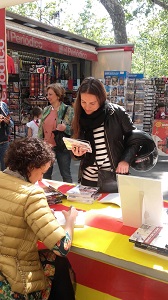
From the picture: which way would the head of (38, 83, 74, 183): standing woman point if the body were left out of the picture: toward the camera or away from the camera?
toward the camera

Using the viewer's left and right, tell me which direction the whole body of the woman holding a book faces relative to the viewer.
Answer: facing the viewer and to the left of the viewer

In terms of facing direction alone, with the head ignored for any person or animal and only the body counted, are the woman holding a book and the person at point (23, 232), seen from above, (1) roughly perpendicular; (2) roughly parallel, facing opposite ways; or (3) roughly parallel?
roughly parallel, facing opposite ways

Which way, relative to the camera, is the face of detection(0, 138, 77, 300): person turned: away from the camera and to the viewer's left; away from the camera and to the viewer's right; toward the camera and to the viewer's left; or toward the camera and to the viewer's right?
away from the camera and to the viewer's right

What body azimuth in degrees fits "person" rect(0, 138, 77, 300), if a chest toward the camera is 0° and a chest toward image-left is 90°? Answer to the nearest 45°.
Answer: approximately 225°

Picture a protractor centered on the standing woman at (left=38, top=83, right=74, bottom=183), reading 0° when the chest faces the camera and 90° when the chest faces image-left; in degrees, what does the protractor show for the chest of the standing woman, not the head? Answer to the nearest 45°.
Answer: approximately 45°

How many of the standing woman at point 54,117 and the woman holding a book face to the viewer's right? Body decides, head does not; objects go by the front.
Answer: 0

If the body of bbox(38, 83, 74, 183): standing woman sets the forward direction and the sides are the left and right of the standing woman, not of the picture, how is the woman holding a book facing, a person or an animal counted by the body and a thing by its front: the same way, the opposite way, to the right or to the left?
the same way

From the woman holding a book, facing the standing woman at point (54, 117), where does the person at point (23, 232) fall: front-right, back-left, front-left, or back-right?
back-left

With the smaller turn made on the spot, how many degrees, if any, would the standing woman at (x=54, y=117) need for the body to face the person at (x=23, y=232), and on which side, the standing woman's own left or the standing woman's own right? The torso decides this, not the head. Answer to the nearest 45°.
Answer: approximately 45° to the standing woman's own left
